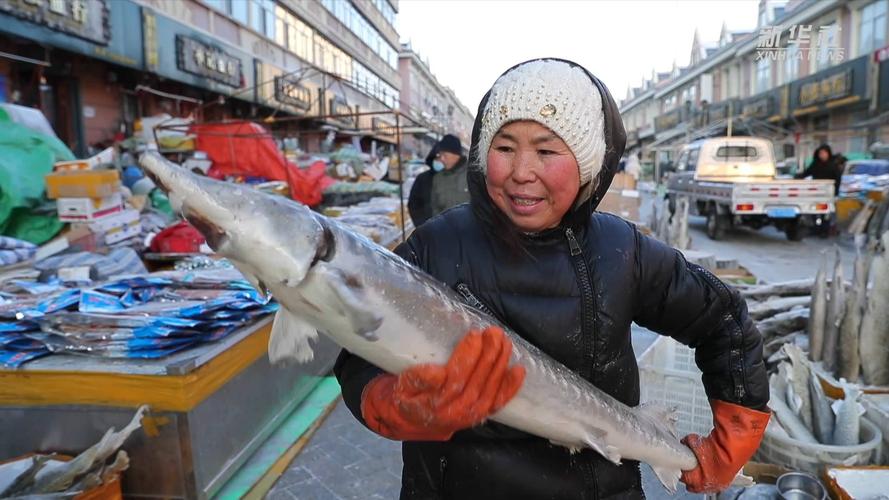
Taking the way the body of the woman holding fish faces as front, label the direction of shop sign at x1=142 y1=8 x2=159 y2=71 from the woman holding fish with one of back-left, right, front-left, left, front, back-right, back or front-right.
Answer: back-right

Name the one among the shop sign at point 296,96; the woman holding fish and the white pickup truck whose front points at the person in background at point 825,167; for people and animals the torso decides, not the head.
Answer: the shop sign

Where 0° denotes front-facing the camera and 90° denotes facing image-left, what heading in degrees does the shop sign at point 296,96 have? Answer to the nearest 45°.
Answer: approximately 315°

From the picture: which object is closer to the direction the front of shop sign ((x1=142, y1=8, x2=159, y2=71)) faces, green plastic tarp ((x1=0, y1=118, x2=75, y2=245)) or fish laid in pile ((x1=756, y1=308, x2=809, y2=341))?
the fish laid in pile

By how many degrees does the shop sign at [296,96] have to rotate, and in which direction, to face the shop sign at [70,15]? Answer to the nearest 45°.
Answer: approximately 45° to its right

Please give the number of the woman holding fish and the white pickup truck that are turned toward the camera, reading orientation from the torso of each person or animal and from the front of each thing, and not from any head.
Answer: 1

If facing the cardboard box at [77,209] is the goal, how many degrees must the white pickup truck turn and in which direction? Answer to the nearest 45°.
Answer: approximately 90° to its left

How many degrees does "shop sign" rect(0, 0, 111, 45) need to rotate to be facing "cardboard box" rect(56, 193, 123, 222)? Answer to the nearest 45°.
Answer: approximately 45° to its right

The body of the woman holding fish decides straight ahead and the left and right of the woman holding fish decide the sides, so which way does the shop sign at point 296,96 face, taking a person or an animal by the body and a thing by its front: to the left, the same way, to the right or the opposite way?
to the left

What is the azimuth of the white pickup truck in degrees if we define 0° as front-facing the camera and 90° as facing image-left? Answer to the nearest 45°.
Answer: approximately 135°

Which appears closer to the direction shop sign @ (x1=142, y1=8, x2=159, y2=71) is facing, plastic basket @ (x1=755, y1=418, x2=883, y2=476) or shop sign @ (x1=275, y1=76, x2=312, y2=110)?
the plastic basket

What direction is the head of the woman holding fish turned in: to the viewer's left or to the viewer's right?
to the viewer's left
